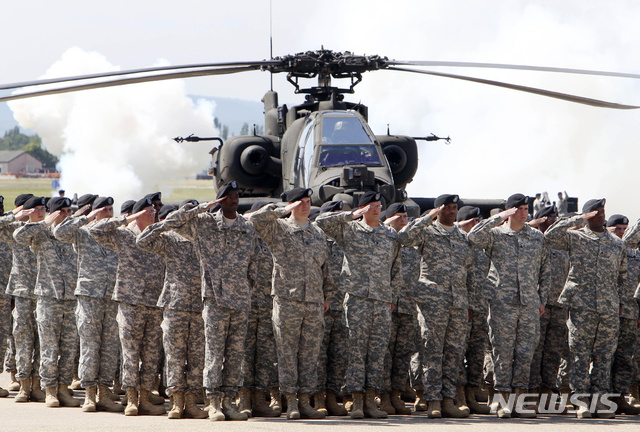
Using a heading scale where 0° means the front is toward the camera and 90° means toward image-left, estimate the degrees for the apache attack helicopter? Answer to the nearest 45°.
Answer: approximately 0°
